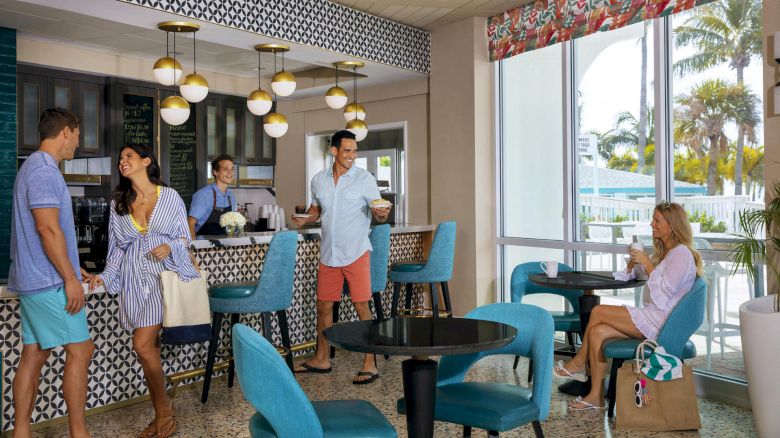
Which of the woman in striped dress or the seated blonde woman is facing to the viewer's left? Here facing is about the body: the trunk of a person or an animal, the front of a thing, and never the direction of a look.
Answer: the seated blonde woman

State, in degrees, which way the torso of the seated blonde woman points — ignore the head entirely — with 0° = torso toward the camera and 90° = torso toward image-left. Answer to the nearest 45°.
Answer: approximately 90°

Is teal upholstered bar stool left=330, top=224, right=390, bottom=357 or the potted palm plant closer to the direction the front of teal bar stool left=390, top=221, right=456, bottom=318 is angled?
the teal upholstered bar stool

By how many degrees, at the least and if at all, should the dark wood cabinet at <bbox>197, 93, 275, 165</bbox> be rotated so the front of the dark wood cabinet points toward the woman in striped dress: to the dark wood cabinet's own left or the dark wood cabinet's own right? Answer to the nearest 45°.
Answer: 0° — it already faces them

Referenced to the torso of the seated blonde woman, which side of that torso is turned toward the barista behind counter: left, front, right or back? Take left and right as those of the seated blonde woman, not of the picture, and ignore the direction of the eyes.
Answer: front

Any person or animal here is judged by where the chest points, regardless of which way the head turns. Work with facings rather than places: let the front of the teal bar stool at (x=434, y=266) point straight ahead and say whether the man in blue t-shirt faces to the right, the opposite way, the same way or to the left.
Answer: to the right

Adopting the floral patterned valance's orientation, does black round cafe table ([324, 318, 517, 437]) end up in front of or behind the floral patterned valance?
in front

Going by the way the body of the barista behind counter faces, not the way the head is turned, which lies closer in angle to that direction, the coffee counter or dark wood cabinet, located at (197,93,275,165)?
the coffee counter

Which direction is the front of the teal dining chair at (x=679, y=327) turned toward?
to the viewer's left

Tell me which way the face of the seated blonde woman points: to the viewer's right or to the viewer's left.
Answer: to the viewer's left

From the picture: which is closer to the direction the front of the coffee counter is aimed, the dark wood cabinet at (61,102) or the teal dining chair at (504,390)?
the teal dining chair
